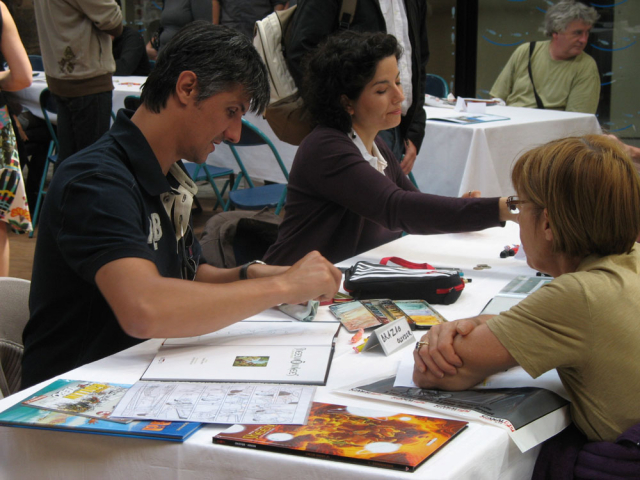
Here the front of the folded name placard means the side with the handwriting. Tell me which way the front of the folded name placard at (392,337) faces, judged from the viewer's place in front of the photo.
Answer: facing the viewer and to the right of the viewer

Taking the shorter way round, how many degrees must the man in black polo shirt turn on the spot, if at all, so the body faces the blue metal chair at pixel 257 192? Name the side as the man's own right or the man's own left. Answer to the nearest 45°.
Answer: approximately 90° to the man's own left

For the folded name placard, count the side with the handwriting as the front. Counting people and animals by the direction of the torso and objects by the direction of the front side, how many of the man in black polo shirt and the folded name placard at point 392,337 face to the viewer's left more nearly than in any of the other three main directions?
0

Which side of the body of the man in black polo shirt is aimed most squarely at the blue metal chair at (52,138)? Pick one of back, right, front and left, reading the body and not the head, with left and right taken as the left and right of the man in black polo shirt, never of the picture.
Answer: left

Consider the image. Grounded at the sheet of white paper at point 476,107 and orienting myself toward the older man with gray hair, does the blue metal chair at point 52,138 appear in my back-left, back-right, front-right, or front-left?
back-left

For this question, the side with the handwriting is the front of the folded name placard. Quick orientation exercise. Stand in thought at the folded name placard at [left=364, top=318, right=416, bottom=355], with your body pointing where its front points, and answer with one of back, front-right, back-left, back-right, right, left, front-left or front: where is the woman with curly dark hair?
back-left

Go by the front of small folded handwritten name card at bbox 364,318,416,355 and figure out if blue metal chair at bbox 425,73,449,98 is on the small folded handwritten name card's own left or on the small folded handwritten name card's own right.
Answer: on the small folded handwritten name card's own left

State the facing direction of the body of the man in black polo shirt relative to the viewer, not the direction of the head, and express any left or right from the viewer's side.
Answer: facing to the right of the viewer
